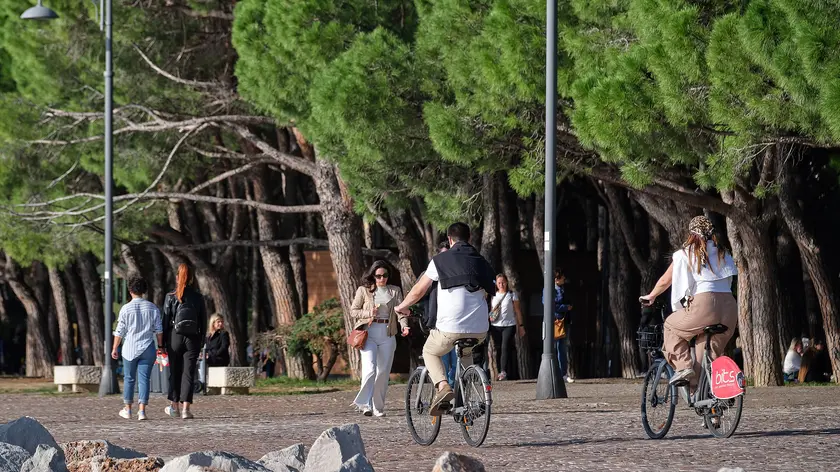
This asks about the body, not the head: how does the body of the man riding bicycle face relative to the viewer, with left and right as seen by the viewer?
facing away from the viewer and to the left of the viewer

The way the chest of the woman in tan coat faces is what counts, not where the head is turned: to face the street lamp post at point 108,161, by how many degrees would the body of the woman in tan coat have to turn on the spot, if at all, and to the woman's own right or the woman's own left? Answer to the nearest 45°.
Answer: approximately 135° to the woman's own right

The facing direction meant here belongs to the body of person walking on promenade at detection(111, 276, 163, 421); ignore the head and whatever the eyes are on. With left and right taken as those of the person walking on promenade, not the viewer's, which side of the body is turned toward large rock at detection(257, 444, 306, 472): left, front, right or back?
back

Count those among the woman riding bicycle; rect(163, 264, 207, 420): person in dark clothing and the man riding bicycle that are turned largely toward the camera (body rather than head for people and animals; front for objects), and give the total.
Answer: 0

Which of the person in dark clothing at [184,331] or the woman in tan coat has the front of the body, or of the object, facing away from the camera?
the person in dark clothing

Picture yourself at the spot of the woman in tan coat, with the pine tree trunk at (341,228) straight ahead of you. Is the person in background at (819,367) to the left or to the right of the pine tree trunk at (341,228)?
right

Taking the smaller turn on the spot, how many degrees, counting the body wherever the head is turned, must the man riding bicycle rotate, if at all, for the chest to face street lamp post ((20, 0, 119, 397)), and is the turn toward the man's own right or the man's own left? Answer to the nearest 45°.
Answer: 0° — they already face it

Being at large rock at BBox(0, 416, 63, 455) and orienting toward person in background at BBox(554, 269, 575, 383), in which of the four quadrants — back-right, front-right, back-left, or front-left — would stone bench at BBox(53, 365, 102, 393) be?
front-left

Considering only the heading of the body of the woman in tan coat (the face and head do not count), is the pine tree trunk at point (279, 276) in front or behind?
behind

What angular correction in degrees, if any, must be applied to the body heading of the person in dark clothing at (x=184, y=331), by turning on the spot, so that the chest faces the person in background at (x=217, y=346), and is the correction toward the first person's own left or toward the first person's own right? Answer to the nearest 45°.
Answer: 0° — they already face them

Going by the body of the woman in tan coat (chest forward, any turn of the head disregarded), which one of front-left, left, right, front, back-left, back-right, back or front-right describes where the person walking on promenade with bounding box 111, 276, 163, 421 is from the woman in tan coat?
right

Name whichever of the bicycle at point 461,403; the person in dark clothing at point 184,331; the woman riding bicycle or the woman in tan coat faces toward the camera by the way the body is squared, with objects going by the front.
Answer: the woman in tan coat

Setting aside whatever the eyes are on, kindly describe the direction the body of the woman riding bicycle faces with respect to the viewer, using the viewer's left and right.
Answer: facing away from the viewer and to the left of the viewer

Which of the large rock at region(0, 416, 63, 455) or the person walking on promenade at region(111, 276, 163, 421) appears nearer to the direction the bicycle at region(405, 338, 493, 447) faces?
the person walking on promenade

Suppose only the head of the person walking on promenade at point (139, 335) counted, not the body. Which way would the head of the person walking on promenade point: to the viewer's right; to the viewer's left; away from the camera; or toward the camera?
away from the camera

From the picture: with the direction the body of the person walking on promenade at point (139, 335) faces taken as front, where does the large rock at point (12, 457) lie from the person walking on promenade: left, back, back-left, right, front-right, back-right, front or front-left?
back
